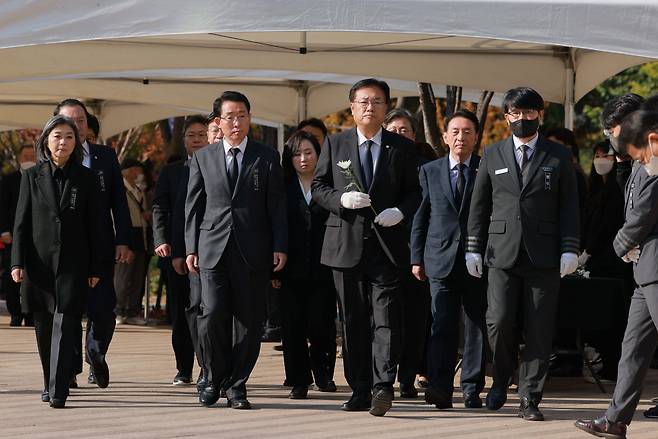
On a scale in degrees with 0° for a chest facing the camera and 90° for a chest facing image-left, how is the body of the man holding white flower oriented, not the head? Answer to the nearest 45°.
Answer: approximately 0°

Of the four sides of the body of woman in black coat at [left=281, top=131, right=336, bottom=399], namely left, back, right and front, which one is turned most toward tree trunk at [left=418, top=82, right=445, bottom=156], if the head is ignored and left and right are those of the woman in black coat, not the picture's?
back

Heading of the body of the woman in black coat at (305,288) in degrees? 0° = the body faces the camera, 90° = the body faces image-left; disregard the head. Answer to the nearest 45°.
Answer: approximately 0°

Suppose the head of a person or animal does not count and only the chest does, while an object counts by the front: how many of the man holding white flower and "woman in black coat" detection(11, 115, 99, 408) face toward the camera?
2

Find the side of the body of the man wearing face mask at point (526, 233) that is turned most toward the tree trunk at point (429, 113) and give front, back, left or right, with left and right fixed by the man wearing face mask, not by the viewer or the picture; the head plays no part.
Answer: back
